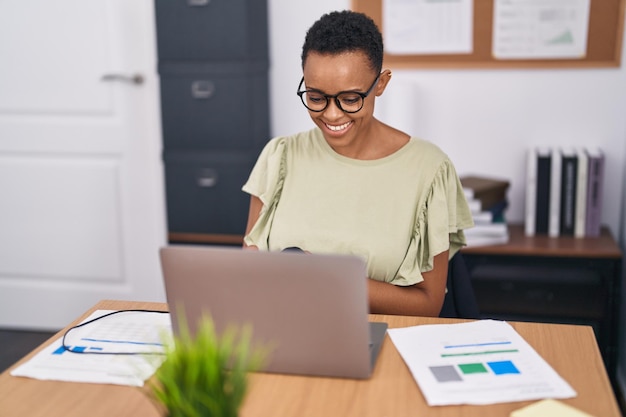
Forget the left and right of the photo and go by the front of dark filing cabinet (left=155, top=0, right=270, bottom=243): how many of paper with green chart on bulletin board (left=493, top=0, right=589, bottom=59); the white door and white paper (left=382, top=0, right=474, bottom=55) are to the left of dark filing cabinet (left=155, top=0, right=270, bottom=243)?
2

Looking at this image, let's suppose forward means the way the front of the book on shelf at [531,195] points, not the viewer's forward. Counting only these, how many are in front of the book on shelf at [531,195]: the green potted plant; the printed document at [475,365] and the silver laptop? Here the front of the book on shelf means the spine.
3

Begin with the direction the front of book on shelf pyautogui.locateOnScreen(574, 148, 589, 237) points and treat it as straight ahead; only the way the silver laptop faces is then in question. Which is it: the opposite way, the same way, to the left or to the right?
the opposite way

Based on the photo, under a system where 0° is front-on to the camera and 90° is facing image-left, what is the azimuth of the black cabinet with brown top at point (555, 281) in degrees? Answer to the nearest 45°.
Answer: approximately 0°

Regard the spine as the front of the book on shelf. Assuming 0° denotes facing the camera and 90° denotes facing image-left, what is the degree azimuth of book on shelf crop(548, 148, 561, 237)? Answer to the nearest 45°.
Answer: approximately 0°

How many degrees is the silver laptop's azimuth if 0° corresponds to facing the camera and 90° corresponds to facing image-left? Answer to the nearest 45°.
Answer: approximately 180°
